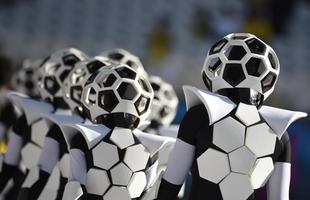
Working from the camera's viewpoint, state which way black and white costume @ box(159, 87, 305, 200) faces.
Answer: facing the viewer and to the right of the viewer
